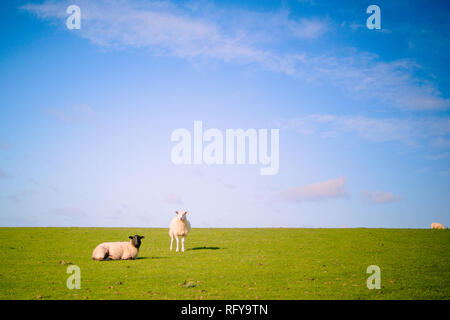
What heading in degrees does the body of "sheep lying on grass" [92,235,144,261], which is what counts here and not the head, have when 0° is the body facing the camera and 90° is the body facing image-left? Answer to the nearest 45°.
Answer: approximately 270°

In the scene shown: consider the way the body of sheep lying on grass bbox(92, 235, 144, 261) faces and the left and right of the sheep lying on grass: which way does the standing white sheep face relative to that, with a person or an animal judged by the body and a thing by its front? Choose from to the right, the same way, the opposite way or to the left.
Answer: to the right

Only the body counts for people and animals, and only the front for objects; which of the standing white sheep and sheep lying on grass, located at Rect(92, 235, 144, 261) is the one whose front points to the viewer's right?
the sheep lying on grass

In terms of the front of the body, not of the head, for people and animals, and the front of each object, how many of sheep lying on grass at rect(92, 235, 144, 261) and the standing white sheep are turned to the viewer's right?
1
